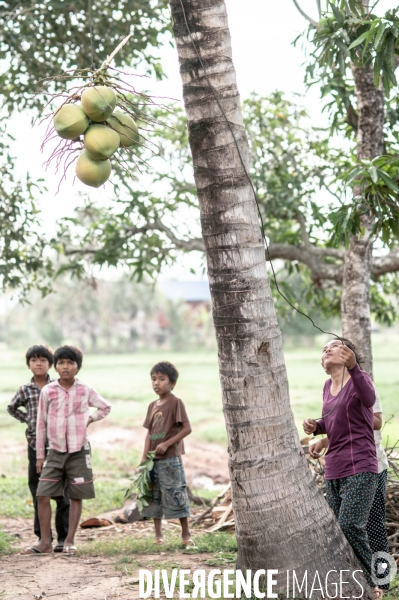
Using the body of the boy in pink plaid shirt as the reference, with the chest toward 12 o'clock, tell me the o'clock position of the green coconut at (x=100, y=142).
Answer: The green coconut is roughly at 12 o'clock from the boy in pink plaid shirt.

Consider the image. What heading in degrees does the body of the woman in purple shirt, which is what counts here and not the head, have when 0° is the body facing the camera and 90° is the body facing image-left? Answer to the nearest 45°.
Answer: approximately 45°

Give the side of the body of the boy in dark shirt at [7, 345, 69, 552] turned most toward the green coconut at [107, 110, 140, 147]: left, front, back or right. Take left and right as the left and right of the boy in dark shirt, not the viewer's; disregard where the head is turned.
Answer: front

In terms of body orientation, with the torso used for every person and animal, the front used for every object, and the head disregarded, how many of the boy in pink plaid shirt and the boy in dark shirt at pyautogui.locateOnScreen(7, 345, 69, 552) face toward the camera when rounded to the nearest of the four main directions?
2

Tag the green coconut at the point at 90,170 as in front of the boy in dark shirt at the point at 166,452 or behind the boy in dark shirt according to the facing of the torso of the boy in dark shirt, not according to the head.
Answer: in front

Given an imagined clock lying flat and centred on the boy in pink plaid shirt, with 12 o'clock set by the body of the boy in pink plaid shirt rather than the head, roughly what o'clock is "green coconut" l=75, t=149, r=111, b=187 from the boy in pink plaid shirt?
The green coconut is roughly at 12 o'clock from the boy in pink plaid shirt.

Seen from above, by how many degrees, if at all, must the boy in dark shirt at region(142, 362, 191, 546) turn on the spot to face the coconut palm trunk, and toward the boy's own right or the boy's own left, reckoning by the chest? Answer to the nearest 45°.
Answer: approximately 45° to the boy's own left

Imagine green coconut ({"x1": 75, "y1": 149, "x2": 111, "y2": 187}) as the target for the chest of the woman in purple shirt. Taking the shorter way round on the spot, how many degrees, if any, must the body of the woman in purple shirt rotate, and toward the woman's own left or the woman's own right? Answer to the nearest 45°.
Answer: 0° — they already face it

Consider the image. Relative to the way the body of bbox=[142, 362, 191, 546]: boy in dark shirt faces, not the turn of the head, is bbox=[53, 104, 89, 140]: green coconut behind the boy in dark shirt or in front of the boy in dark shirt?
in front

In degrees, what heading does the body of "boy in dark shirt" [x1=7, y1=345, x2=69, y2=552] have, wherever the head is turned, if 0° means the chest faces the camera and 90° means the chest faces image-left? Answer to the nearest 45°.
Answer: approximately 0°

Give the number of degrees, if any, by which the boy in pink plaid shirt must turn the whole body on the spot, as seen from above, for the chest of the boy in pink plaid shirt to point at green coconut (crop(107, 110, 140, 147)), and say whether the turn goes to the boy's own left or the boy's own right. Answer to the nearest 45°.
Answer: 0° — they already face it
